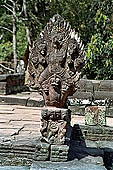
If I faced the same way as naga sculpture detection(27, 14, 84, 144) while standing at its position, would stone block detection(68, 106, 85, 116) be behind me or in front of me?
behind

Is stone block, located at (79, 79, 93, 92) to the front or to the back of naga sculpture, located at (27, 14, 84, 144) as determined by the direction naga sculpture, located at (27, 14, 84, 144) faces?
to the back

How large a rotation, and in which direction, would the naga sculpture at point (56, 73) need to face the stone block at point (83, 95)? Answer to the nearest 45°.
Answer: approximately 180°

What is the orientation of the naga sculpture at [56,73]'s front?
toward the camera
